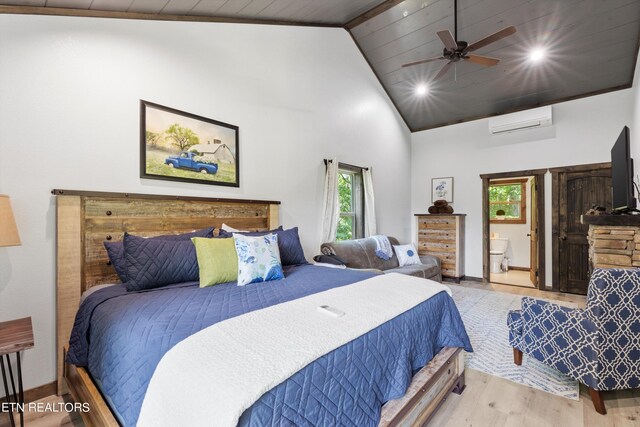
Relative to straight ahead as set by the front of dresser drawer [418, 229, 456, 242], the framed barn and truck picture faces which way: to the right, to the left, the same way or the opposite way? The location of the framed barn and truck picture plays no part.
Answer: to the left

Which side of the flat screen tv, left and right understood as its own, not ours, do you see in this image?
left

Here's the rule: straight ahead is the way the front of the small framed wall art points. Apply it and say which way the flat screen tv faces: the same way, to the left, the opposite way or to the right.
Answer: to the right

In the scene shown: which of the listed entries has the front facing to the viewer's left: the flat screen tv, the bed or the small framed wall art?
the flat screen tv

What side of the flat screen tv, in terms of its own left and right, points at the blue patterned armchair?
left

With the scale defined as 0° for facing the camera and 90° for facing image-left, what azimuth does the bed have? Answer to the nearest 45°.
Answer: approximately 315°

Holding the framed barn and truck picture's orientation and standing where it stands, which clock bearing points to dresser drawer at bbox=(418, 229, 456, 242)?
The dresser drawer is roughly at 10 o'clock from the framed barn and truck picture.

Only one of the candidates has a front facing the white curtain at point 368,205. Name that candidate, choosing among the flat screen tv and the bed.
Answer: the flat screen tv

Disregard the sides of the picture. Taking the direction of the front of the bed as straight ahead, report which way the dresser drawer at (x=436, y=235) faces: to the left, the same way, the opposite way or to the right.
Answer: to the right

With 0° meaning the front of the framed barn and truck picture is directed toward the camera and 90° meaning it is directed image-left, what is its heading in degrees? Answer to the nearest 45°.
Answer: approximately 315°

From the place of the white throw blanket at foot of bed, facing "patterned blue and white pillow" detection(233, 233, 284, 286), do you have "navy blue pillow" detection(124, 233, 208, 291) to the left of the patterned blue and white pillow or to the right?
left

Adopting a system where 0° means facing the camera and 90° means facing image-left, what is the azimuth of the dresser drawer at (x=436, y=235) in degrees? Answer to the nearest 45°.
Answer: approximately 0°

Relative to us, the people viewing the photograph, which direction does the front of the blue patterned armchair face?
facing away from the viewer and to the left of the viewer
